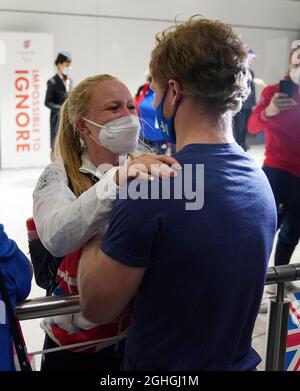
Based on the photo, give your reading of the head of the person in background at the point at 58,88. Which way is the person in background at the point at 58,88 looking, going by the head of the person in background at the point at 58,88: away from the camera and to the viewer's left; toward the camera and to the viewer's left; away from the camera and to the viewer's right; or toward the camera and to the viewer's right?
toward the camera and to the viewer's right

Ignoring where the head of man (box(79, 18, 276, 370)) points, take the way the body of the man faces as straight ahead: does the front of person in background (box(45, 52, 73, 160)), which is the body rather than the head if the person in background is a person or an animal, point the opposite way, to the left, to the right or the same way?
the opposite way

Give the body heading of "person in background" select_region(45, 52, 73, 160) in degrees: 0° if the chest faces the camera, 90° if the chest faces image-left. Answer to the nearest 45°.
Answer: approximately 315°

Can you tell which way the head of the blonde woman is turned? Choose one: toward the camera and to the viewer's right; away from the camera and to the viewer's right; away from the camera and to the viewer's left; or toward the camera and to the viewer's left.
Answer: toward the camera and to the viewer's right

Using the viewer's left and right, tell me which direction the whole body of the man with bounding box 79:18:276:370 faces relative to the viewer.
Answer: facing away from the viewer and to the left of the viewer

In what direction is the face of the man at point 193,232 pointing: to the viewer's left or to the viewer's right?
to the viewer's left

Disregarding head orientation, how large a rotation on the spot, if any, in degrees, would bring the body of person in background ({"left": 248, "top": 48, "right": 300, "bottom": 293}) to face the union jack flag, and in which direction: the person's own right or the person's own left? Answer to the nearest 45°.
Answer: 0° — they already face it
